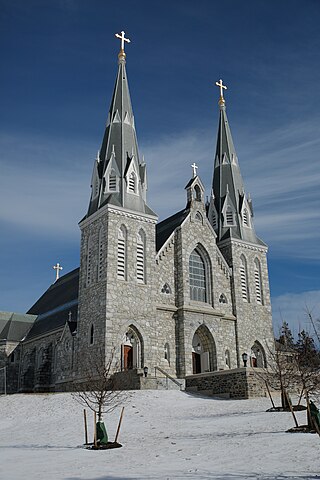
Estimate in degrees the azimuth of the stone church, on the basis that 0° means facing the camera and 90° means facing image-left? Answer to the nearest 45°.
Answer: approximately 315°
